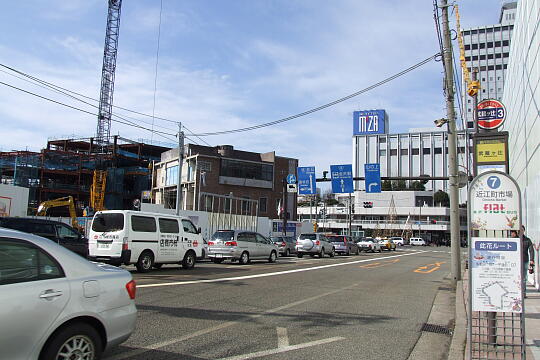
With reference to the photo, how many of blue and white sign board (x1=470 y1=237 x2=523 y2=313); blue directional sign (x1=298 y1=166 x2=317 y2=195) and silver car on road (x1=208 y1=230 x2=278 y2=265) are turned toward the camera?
2

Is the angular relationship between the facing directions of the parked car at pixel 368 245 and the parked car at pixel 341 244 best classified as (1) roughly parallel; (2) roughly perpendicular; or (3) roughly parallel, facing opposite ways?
roughly parallel

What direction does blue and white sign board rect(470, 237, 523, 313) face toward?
toward the camera

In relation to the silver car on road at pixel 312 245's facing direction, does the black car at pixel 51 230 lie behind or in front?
behind

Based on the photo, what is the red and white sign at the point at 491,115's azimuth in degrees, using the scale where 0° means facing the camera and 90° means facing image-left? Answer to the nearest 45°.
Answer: approximately 0°

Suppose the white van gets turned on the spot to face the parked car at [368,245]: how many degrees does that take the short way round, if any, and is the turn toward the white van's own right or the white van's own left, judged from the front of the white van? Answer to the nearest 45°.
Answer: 0° — it already faces it

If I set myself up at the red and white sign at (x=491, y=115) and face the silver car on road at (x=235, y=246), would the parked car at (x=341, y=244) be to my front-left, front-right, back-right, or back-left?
front-right

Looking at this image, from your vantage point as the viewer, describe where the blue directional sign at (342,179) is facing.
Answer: facing the viewer

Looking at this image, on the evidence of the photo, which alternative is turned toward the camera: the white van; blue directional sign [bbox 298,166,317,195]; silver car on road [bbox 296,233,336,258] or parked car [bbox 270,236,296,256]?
the blue directional sign

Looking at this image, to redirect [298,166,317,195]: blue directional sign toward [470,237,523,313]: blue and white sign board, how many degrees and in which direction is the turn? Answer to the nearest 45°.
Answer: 0° — it already faces it

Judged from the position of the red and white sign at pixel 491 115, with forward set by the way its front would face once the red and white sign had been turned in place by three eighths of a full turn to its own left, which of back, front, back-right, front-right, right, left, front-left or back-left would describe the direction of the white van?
back-left

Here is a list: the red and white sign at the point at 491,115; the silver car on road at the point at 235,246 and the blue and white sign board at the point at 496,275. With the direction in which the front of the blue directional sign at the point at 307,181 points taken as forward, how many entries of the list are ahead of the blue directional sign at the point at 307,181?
3

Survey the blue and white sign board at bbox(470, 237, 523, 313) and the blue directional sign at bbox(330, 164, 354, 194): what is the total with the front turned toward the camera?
2

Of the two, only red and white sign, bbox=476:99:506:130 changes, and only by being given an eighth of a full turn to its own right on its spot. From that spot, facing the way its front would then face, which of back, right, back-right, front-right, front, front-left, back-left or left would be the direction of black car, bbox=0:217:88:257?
front-right

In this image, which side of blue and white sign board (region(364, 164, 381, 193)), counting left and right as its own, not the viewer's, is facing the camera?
front
